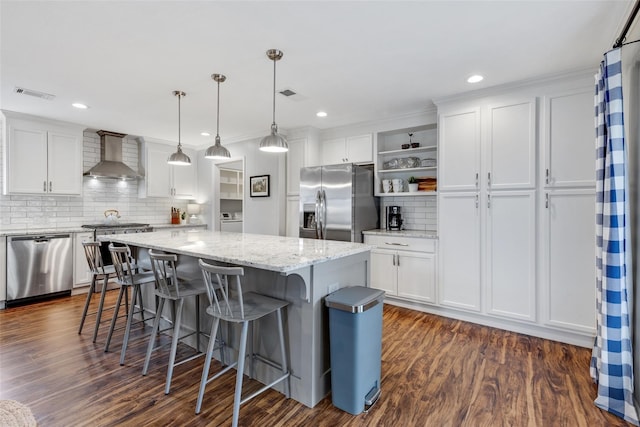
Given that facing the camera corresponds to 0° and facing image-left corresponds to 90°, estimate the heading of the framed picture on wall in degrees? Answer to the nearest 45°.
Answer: approximately 45°

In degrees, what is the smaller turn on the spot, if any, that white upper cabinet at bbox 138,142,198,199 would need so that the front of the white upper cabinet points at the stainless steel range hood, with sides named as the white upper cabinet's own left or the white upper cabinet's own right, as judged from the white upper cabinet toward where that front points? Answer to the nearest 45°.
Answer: approximately 135° to the white upper cabinet's own right

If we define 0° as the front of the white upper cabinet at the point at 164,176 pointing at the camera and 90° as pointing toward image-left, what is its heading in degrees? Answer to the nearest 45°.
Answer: approximately 315°

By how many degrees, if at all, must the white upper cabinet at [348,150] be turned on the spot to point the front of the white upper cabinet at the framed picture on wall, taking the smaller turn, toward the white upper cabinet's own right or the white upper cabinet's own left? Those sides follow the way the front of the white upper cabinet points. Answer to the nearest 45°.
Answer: approximately 45° to the white upper cabinet's own right

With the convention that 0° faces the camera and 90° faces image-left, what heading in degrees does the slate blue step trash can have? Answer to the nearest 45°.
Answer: approximately 315°

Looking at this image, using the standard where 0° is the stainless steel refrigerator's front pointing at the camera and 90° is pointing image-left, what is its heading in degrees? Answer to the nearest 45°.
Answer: approximately 45°

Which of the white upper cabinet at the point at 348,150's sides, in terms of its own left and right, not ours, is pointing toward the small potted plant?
left

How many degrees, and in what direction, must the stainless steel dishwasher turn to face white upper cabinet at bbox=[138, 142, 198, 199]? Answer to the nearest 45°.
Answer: approximately 90° to its left

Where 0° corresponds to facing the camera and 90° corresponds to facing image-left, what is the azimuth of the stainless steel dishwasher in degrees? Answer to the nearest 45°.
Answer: approximately 0°
